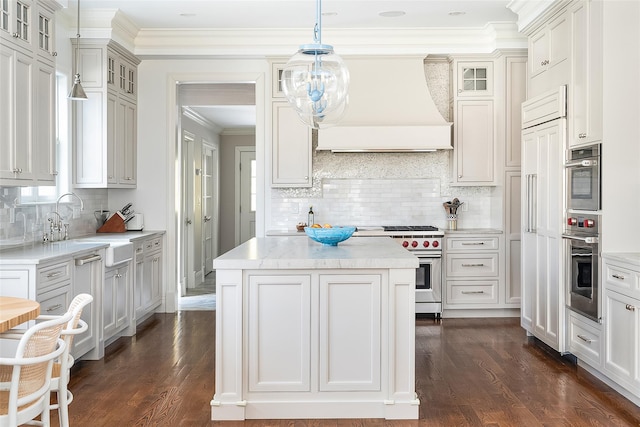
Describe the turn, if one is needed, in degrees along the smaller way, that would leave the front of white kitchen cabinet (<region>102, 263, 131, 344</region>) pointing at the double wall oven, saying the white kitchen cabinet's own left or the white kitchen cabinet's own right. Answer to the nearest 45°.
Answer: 0° — it already faces it

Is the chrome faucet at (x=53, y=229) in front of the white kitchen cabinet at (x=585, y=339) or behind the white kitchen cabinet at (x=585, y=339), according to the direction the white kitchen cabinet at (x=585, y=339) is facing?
in front

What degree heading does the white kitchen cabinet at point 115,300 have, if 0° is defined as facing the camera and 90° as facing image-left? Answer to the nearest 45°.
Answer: approximately 315°

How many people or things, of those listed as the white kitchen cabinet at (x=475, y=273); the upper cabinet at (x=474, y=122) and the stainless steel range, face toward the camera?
3

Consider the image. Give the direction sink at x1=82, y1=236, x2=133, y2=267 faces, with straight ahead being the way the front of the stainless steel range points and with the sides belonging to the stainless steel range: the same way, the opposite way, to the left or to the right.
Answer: to the left

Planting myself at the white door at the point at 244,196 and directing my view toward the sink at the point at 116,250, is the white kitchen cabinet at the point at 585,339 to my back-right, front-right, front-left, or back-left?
front-left

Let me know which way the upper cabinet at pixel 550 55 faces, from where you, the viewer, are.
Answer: facing the viewer and to the left of the viewer

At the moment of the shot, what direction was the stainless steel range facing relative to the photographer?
facing the viewer

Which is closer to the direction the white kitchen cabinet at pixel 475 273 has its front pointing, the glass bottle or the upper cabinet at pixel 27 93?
the upper cabinet

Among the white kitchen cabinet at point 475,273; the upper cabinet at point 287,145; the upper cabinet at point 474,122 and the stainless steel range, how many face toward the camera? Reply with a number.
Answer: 4

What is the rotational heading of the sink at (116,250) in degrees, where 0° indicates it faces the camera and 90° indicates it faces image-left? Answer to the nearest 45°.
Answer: approximately 315°

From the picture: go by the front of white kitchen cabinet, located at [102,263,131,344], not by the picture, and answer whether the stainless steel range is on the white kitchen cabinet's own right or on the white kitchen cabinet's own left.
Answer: on the white kitchen cabinet's own left

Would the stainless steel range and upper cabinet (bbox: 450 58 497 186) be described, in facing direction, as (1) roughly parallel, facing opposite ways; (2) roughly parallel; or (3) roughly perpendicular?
roughly parallel

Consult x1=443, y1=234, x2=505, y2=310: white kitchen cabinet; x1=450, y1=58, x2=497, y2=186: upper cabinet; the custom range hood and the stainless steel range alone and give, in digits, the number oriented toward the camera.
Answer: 4

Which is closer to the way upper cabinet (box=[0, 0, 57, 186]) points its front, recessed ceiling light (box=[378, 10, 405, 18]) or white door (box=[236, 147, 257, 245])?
the recessed ceiling light

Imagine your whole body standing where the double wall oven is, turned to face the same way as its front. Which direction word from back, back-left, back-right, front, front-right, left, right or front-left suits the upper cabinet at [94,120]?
front-right
